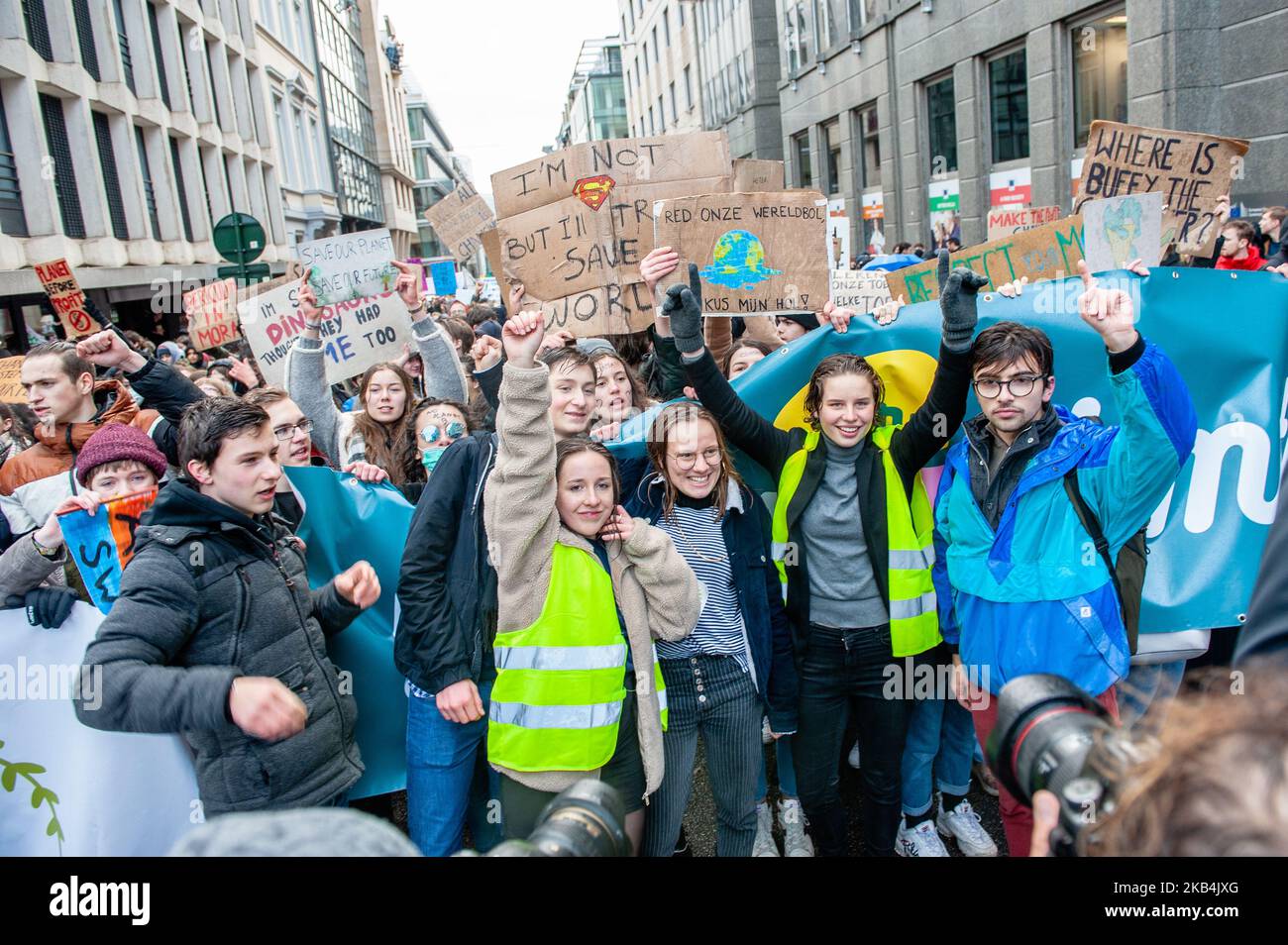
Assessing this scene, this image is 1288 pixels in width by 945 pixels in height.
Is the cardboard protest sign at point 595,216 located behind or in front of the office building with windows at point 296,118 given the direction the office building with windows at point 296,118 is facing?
in front

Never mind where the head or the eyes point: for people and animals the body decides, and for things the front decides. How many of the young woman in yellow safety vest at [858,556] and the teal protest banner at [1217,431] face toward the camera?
2

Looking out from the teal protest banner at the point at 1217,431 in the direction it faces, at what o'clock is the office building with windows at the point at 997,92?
The office building with windows is roughly at 6 o'clock from the teal protest banner.

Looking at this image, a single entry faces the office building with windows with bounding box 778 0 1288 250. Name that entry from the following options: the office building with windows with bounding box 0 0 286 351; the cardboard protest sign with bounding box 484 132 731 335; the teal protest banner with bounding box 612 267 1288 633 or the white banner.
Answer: the office building with windows with bounding box 0 0 286 351

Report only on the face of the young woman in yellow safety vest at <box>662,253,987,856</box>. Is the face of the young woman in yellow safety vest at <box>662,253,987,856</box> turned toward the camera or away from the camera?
toward the camera

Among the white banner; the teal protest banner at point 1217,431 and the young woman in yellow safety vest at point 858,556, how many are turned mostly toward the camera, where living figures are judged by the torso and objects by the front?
3

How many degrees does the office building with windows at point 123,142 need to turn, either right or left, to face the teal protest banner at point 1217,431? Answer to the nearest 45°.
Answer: approximately 45° to its right

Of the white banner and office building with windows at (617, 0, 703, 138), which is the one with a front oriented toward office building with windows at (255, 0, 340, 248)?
office building with windows at (617, 0, 703, 138)

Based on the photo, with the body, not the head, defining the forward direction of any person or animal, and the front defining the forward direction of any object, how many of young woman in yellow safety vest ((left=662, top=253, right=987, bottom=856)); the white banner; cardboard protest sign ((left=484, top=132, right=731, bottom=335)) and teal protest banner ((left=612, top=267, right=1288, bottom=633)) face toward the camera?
4

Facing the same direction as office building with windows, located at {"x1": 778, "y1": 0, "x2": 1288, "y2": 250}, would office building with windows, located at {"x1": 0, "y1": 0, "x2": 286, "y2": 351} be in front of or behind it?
in front

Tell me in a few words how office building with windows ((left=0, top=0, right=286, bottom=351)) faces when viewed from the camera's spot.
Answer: facing the viewer and to the right of the viewer

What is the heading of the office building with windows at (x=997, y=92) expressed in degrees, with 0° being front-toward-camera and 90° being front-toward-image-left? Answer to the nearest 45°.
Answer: approximately 45°

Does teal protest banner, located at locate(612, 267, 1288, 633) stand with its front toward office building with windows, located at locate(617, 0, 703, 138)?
no

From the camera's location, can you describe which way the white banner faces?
facing the viewer

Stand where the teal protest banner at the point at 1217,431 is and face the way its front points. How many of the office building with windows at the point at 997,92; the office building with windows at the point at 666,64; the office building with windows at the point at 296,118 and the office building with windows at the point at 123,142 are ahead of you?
0

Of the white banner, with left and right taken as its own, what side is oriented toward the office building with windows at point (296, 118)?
back

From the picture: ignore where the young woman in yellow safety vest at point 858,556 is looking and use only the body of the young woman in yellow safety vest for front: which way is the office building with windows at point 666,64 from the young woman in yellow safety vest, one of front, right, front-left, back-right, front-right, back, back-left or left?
back

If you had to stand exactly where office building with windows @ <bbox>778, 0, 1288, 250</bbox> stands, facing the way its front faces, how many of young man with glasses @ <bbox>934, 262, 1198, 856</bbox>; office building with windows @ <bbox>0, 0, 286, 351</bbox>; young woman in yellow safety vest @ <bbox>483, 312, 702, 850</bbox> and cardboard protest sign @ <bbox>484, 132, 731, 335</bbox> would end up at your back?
0

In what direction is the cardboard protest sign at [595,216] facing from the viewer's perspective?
toward the camera

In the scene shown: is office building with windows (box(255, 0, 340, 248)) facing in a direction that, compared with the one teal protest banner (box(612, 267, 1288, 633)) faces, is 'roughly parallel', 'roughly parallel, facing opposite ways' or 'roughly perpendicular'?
roughly perpendicular

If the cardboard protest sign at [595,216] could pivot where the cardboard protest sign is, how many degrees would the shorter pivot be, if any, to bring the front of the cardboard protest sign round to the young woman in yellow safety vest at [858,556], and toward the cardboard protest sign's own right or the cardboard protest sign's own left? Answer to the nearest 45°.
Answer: approximately 45° to the cardboard protest sign's own left

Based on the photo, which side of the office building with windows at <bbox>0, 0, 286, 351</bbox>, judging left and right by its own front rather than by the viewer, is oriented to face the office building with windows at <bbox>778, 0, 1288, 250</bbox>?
front

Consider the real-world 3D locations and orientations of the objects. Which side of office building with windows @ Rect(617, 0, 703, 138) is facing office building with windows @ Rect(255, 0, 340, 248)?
front

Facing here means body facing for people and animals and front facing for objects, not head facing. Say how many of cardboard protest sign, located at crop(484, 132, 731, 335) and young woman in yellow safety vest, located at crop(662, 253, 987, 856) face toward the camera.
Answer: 2

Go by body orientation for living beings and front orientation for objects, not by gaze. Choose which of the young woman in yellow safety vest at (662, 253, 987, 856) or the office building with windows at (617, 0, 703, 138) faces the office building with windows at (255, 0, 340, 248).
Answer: the office building with windows at (617, 0, 703, 138)
